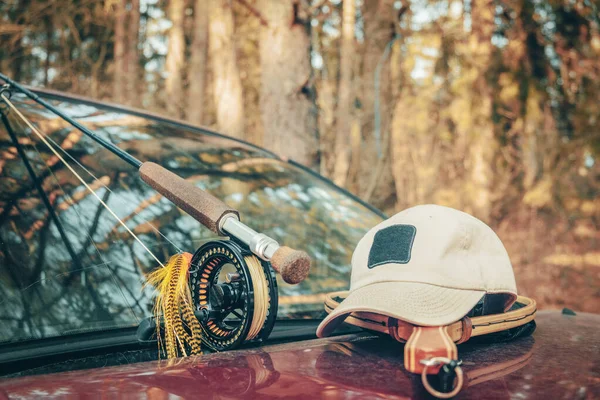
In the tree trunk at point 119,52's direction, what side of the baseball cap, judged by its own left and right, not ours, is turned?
right

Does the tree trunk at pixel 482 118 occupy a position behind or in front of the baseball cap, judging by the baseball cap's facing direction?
behind

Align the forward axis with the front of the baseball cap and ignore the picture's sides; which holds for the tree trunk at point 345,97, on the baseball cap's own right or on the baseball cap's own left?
on the baseball cap's own right

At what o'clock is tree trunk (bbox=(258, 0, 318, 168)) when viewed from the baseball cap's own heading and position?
The tree trunk is roughly at 4 o'clock from the baseball cap.

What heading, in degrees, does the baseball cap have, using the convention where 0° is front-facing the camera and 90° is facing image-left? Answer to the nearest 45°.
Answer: approximately 45°
